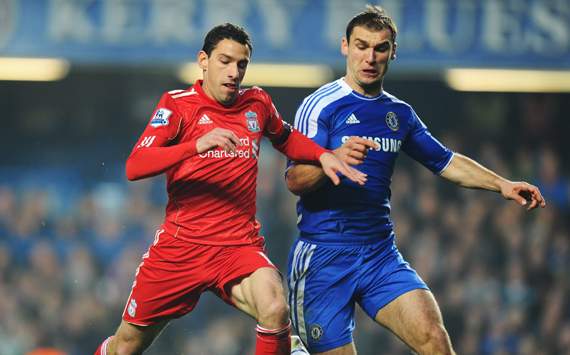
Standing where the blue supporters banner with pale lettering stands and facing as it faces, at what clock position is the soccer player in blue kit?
The soccer player in blue kit is roughly at 12 o'clock from the blue supporters banner with pale lettering.

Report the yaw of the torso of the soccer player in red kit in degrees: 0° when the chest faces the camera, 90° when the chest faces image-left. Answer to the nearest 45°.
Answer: approximately 315°

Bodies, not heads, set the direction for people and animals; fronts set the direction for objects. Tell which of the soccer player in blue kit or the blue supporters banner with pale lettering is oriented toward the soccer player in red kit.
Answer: the blue supporters banner with pale lettering

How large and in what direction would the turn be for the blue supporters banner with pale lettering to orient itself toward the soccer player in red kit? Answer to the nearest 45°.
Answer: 0° — it already faces them

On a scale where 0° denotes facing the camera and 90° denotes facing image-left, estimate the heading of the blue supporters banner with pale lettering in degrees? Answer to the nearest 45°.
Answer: approximately 0°

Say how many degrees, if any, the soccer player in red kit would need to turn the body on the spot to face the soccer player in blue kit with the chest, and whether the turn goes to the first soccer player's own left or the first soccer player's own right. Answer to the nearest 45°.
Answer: approximately 45° to the first soccer player's own left
